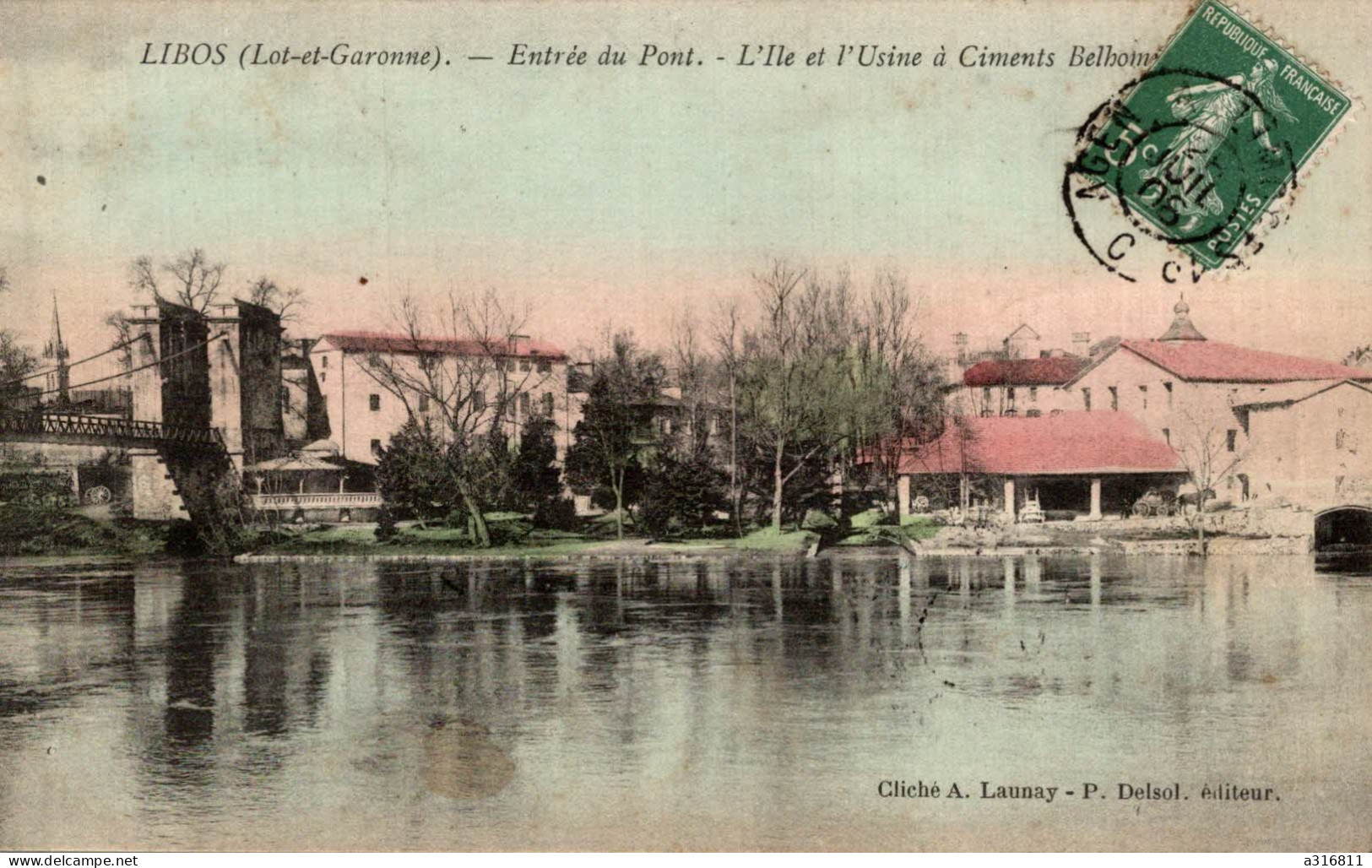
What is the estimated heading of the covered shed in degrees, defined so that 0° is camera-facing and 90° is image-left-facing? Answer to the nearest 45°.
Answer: approximately 0°

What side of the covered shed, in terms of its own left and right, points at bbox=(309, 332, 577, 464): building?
right

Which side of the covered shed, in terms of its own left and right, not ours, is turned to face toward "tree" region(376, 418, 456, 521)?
right

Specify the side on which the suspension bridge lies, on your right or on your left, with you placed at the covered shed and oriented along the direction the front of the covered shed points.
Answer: on your right

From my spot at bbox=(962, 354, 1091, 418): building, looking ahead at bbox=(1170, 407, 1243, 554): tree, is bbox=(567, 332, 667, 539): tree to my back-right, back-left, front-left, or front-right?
back-right

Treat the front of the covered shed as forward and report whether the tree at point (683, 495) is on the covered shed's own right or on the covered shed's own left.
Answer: on the covered shed's own right
